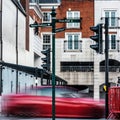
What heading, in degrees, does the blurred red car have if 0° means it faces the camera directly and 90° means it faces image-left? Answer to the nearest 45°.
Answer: approximately 270°
